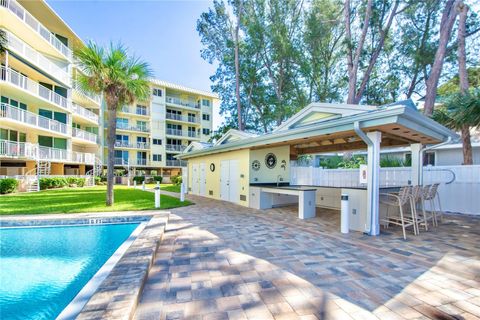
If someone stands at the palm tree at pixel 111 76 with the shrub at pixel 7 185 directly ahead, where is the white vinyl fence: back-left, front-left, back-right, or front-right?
back-right

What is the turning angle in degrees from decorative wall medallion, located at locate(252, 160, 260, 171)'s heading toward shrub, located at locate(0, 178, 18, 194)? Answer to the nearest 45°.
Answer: approximately 90° to its right

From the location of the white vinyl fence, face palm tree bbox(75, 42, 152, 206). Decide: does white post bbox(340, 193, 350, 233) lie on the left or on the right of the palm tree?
left

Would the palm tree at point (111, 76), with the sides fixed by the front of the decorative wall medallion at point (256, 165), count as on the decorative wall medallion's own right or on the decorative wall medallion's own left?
on the decorative wall medallion's own right

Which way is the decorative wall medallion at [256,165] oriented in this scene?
toward the camera

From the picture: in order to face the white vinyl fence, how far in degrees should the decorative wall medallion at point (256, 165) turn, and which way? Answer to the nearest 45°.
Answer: approximately 90° to its left
